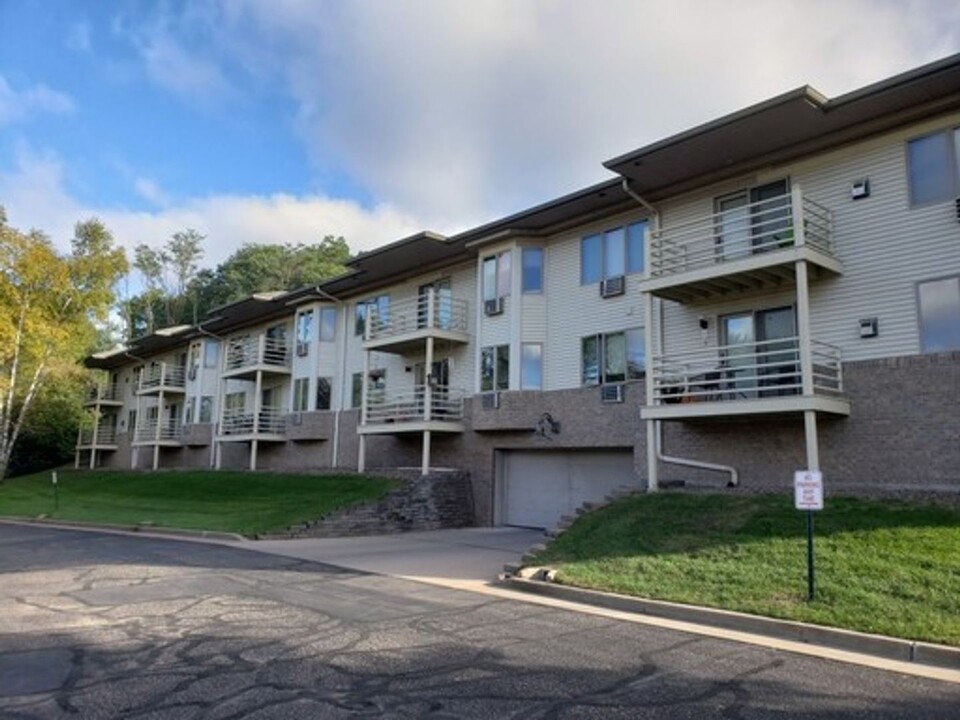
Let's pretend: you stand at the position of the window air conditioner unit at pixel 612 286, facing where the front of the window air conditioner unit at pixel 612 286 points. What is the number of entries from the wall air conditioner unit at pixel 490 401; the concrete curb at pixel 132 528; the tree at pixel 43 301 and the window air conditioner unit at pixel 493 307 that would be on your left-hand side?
0

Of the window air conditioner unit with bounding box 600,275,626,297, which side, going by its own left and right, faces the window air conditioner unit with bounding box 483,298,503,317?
right

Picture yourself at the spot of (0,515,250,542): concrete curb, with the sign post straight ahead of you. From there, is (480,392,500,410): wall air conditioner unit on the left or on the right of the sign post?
left

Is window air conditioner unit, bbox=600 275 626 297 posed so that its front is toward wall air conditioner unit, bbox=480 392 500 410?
no

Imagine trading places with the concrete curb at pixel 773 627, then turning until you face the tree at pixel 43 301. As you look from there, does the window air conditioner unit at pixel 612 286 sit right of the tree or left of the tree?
right

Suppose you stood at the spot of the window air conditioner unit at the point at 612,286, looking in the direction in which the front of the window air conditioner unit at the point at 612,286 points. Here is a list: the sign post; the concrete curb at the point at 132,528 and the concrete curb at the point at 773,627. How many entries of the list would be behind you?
0

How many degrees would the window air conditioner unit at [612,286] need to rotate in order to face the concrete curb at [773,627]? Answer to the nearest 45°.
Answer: approximately 45° to its left

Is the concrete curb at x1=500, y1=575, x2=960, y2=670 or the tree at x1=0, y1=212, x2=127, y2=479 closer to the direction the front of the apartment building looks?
the concrete curb

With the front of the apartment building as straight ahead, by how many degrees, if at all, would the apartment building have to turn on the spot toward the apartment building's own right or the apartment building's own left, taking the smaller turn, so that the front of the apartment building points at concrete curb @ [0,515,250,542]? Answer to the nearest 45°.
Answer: approximately 45° to the apartment building's own right

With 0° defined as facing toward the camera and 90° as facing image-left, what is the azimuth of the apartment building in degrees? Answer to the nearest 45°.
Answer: approximately 45°

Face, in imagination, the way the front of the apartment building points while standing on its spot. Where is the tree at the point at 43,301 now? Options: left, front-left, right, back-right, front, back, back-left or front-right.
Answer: right

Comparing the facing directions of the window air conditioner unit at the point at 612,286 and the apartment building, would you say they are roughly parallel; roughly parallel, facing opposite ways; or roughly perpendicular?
roughly parallel

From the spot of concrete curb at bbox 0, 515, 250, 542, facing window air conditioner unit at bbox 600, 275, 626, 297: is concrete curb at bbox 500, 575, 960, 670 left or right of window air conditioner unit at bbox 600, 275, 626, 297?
right
